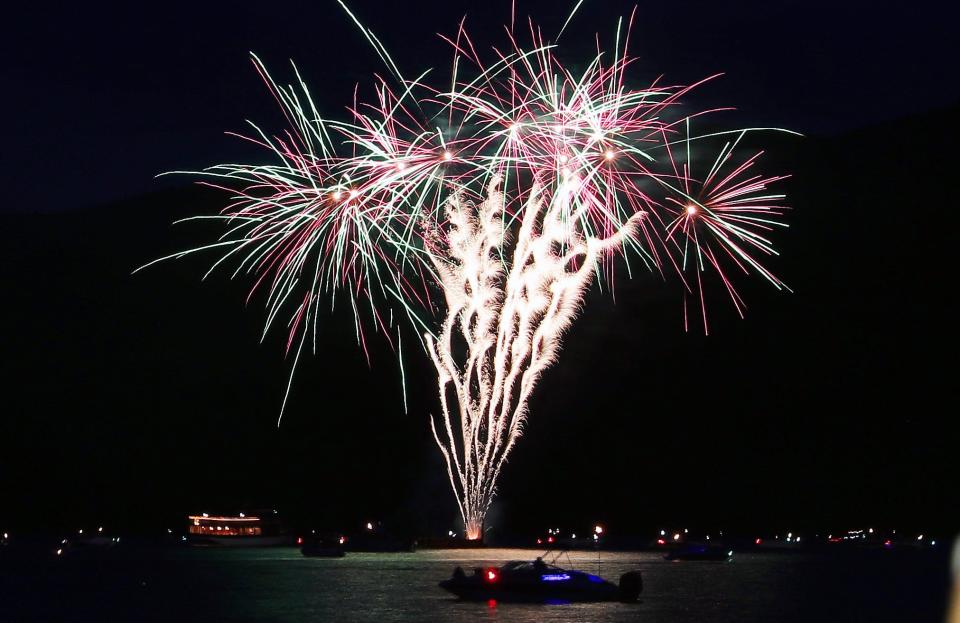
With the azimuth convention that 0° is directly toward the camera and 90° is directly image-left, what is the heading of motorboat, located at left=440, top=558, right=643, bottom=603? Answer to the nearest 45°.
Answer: approximately 90°
